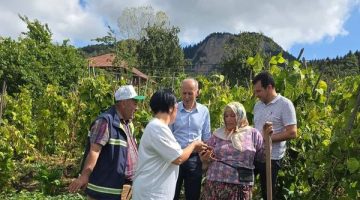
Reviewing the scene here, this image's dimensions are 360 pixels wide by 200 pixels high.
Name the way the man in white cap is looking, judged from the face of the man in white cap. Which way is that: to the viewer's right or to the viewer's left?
to the viewer's right

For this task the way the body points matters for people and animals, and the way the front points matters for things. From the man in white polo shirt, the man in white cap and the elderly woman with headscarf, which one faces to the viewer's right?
the man in white cap

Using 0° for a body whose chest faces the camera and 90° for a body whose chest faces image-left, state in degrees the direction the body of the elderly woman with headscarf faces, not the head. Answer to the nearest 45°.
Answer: approximately 45°

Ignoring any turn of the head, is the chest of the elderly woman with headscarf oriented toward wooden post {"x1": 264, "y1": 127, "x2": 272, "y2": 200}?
no

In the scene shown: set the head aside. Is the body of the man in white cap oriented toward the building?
no

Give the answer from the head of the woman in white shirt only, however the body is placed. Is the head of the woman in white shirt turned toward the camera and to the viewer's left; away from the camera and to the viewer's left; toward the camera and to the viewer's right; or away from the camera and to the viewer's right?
away from the camera and to the viewer's right

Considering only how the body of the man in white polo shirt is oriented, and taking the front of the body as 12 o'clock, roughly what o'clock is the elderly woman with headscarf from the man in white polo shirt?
The elderly woman with headscarf is roughly at 12 o'clock from the man in white polo shirt.

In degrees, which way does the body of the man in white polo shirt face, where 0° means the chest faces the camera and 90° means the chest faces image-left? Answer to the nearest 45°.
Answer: approximately 45°

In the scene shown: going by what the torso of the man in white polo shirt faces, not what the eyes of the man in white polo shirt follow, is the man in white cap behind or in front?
in front

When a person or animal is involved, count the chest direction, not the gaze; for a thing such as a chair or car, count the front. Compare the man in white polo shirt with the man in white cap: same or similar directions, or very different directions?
very different directions

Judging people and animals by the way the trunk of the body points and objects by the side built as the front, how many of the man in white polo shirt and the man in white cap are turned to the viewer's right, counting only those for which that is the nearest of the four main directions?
1

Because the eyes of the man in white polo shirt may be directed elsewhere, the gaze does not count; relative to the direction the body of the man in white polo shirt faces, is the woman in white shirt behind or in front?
in front

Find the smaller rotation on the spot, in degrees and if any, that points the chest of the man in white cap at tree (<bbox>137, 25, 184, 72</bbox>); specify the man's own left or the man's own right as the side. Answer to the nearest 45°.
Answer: approximately 90° to the man's own left

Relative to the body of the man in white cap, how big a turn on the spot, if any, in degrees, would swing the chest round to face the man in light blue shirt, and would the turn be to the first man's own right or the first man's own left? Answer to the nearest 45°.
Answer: approximately 45° to the first man's own left
